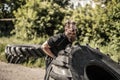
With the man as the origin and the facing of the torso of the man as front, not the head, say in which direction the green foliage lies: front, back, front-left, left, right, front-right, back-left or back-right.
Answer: back-left

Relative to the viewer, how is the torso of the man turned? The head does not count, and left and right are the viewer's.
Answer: facing the viewer and to the right of the viewer
